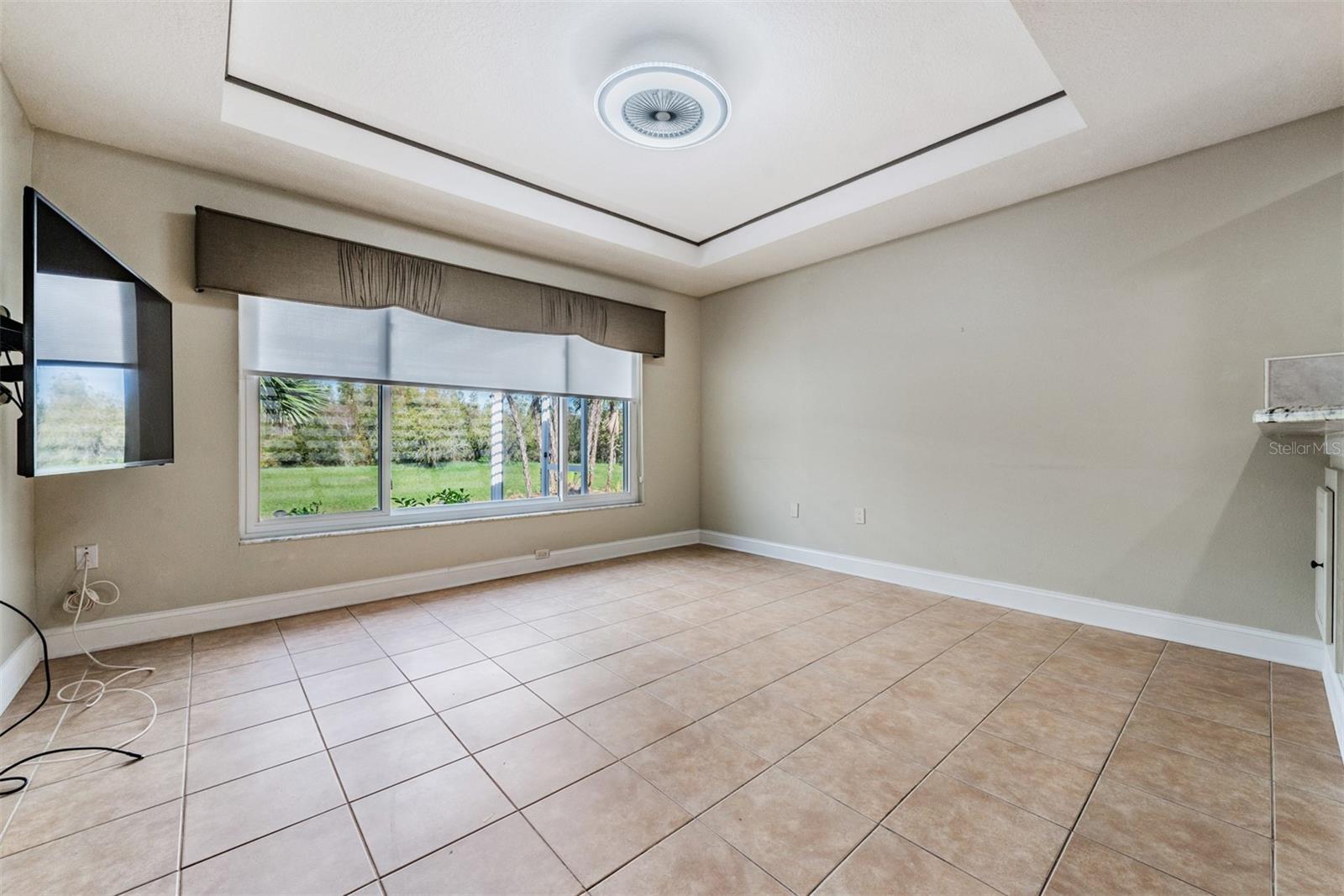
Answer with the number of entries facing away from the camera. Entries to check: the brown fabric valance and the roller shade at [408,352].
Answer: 0

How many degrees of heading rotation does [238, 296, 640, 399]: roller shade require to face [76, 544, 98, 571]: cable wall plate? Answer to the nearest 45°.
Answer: approximately 135° to its right

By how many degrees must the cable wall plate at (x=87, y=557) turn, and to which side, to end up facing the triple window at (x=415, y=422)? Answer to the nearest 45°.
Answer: approximately 90° to its left

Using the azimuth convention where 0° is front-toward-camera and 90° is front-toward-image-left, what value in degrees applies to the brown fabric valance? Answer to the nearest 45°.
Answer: approximately 315°

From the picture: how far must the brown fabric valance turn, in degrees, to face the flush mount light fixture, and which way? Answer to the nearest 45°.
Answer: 0° — it already faces it

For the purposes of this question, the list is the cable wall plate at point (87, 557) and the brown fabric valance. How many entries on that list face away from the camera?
0

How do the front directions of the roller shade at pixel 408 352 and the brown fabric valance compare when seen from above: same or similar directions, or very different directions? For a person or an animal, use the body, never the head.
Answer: same or similar directions

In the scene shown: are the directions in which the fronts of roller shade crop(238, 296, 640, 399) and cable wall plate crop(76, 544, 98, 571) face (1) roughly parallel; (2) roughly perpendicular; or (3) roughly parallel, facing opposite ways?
roughly parallel

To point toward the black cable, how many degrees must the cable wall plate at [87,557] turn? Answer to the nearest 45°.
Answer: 0° — it already faces it

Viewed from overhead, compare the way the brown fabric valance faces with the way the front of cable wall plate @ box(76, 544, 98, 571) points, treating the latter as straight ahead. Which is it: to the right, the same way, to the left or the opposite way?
the same way

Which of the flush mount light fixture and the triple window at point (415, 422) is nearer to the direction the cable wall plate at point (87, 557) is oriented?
the flush mount light fixture

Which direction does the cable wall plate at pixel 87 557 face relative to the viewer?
toward the camera

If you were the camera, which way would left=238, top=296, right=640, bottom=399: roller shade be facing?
facing the viewer and to the right of the viewer
